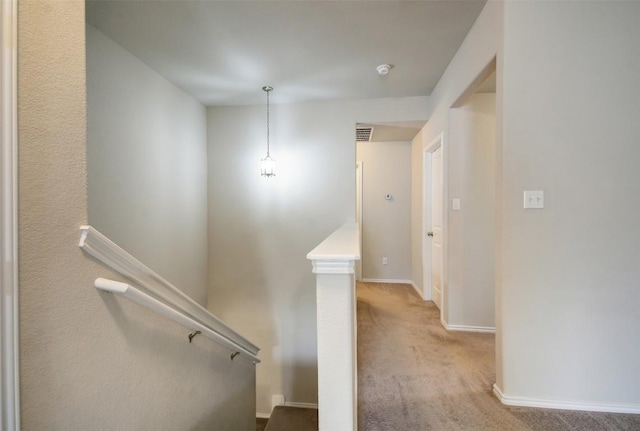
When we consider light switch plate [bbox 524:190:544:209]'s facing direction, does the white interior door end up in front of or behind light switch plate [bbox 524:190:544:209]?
behind

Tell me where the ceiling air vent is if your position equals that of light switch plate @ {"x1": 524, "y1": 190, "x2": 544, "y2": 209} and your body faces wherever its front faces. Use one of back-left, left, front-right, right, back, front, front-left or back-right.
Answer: back-right

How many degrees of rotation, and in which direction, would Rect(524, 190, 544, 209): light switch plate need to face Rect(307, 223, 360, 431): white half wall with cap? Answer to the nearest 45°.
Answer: approximately 45° to its right

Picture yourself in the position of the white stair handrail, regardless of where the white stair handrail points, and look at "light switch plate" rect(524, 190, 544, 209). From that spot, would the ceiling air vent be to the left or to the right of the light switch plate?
left

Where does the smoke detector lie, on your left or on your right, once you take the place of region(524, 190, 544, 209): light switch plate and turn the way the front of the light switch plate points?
on your right

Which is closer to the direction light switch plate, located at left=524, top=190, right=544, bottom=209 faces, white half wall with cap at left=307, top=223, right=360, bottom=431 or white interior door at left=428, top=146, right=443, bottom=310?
the white half wall with cap

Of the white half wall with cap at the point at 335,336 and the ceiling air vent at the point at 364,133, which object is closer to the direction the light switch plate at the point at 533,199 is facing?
the white half wall with cap

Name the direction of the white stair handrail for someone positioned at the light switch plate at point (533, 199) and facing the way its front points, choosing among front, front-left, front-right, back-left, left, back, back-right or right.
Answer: front-right

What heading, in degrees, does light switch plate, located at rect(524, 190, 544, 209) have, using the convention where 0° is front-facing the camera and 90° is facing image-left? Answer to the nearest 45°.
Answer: approximately 0°
